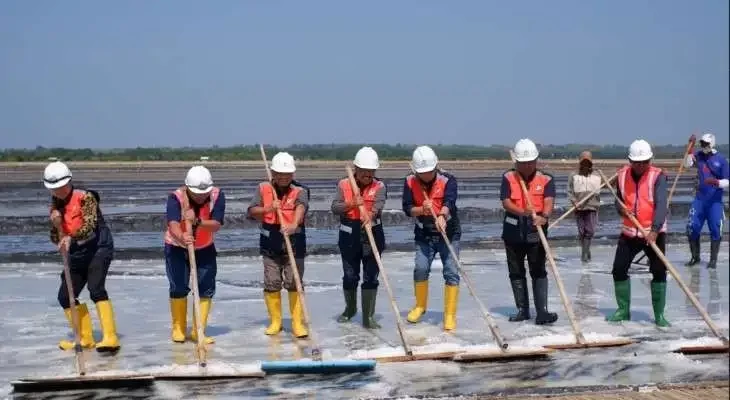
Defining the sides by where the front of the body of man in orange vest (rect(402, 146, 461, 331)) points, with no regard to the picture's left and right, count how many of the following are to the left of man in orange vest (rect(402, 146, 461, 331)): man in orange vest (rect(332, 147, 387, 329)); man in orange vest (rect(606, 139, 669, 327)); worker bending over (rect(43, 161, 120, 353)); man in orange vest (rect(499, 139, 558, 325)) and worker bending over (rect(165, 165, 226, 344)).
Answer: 2

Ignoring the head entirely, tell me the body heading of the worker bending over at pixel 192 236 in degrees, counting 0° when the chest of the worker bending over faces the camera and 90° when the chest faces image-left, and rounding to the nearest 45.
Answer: approximately 0°

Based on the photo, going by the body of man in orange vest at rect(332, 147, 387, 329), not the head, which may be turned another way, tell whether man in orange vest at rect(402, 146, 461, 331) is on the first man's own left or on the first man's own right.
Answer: on the first man's own left

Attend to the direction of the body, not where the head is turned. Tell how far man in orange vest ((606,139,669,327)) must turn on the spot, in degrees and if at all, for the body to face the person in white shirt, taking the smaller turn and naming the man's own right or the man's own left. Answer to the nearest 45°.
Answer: approximately 180°

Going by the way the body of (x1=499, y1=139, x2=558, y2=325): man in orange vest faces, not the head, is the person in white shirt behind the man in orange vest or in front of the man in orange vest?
behind

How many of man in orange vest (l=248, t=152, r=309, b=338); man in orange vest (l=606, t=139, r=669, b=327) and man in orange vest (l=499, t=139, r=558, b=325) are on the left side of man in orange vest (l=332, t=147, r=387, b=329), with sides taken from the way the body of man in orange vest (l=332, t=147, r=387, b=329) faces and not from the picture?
2

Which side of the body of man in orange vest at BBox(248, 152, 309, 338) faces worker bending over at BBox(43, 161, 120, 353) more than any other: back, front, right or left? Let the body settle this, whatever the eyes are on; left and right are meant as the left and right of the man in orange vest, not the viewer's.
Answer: right
